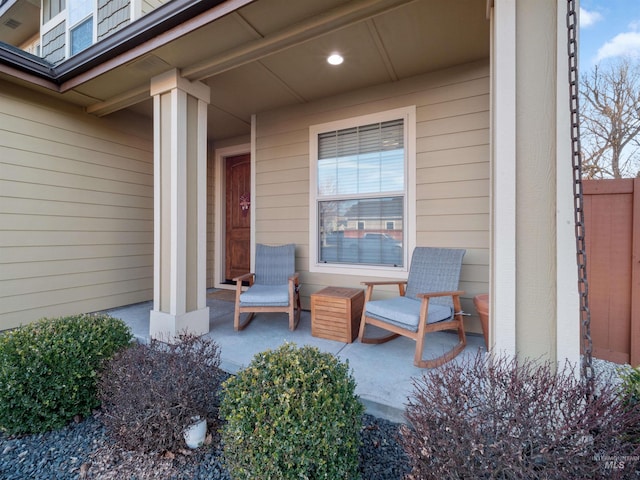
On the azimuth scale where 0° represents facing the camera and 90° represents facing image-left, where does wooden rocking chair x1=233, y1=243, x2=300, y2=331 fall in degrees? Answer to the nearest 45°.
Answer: approximately 0°

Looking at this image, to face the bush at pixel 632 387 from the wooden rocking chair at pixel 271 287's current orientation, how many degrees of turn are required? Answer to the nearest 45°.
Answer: approximately 45° to its left

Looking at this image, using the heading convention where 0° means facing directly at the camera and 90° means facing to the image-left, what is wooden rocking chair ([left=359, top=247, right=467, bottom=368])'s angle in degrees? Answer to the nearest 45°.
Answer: approximately 45°

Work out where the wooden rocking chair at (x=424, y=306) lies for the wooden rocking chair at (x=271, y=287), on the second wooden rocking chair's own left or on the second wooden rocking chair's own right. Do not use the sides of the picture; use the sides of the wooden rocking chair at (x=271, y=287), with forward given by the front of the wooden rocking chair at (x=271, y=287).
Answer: on the second wooden rocking chair's own left

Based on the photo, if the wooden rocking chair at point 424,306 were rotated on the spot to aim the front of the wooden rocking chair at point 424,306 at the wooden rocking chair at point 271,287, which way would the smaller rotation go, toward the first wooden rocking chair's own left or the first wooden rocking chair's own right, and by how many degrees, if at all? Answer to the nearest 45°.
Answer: approximately 45° to the first wooden rocking chair's own right

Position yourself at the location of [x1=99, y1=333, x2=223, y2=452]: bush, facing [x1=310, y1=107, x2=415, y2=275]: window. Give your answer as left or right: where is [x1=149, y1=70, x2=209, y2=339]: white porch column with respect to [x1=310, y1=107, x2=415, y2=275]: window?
left

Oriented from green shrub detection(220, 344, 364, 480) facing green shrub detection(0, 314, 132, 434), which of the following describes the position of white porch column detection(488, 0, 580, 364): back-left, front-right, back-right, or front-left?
back-right

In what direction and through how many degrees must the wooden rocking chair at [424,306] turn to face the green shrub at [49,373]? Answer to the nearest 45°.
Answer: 0° — it already faces it

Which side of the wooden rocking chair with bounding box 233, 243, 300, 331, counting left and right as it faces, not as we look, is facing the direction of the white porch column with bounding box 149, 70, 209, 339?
right

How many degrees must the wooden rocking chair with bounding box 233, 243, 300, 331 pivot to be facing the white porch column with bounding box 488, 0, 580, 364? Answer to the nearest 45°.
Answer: approximately 45° to its left
